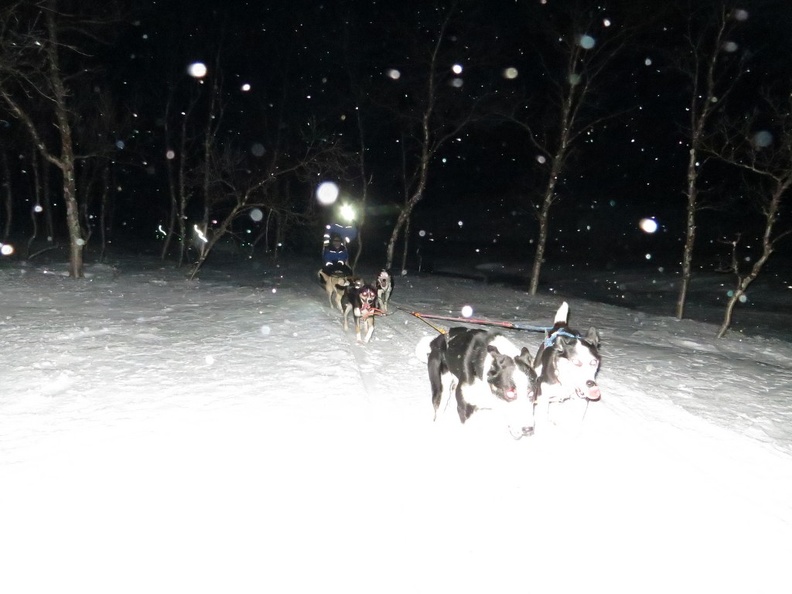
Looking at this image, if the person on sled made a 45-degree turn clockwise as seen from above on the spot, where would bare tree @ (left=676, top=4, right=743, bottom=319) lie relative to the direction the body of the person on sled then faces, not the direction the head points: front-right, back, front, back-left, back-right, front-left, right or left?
back-left

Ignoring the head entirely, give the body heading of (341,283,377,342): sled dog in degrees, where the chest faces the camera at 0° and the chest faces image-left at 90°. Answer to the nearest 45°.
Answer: approximately 315°

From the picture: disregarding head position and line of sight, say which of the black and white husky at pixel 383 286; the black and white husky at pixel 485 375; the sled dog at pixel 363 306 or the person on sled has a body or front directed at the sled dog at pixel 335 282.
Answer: the person on sled

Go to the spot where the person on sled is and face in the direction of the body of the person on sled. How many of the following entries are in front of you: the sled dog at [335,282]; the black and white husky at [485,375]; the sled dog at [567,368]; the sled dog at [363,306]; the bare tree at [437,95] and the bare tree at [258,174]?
4

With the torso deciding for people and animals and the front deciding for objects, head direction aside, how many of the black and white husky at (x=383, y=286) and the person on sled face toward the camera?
2

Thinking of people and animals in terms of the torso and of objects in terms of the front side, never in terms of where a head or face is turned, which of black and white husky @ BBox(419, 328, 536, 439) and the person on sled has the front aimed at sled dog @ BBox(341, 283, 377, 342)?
the person on sled

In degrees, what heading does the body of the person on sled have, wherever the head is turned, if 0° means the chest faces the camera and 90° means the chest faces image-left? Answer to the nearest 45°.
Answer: approximately 0°

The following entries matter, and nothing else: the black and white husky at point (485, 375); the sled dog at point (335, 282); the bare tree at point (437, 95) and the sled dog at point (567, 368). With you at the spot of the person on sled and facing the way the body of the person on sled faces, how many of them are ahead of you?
3

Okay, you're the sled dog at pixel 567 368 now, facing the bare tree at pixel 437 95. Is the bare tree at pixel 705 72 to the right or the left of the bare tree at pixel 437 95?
right

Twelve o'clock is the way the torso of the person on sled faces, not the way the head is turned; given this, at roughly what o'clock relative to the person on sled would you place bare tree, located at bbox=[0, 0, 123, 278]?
The bare tree is roughly at 3 o'clock from the person on sled.
